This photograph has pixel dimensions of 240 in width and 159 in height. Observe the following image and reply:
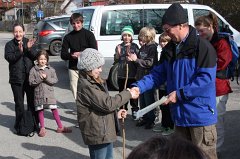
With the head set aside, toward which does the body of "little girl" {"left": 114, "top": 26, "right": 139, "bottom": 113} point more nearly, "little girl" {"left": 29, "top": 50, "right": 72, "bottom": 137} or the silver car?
the little girl

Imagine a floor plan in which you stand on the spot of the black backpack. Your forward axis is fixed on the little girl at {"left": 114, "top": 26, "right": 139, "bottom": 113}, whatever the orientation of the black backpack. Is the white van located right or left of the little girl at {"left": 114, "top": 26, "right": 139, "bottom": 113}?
left

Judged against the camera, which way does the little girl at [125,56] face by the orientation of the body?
toward the camera

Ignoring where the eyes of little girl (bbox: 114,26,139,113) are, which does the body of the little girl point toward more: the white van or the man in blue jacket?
the man in blue jacket

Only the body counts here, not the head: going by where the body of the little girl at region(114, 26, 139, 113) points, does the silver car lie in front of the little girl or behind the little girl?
behind

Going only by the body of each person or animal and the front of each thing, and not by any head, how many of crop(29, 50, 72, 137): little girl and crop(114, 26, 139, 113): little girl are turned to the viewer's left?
0

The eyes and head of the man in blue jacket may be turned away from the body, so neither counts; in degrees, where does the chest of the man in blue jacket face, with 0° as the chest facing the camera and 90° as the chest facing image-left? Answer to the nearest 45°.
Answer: approximately 45°

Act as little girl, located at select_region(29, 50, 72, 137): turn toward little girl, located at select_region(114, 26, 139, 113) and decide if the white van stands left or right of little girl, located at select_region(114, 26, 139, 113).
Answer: left

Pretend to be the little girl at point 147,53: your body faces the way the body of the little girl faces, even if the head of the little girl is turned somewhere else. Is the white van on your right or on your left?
on your right

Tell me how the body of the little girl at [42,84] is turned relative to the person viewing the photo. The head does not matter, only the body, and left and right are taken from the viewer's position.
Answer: facing the viewer

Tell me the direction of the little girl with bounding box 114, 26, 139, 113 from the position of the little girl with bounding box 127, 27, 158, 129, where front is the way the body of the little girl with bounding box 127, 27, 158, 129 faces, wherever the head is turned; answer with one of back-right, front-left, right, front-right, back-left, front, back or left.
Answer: front-right

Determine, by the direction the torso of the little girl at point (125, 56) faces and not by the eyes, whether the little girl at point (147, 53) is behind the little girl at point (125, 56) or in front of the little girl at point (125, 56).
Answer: in front
